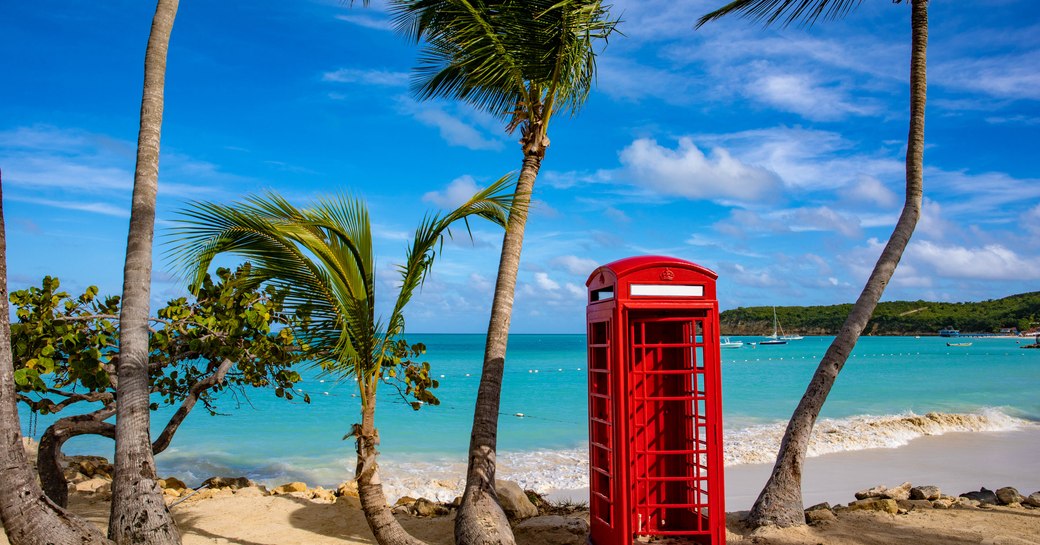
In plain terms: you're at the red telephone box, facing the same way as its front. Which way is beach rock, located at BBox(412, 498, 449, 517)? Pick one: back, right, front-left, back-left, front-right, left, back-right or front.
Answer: back-right

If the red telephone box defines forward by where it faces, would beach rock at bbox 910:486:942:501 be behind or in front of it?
behind

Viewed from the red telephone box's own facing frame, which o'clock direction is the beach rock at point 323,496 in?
The beach rock is roughly at 4 o'clock from the red telephone box.

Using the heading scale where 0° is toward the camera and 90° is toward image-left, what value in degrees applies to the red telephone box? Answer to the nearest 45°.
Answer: approximately 0°

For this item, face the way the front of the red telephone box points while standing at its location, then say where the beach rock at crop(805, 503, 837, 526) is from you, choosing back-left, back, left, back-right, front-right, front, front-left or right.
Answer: back-left

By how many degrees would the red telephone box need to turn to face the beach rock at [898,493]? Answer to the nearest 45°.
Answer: approximately 135° to its left

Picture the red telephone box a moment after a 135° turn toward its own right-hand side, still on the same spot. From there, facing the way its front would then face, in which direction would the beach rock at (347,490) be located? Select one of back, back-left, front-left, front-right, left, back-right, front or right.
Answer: front

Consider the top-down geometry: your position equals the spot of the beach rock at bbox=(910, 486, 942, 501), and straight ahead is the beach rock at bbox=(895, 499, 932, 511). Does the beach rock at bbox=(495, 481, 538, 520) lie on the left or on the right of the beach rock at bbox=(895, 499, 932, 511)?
right

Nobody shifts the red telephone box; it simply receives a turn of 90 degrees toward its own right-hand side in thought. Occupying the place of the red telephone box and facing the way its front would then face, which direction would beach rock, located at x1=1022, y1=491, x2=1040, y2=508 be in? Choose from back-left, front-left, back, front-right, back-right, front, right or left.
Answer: back-right

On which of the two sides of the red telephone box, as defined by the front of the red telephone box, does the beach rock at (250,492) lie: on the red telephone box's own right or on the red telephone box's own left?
on the red telephone box's own right

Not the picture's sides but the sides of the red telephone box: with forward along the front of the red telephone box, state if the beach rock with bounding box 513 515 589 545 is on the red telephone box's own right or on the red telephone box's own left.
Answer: on the red telephone box's own right

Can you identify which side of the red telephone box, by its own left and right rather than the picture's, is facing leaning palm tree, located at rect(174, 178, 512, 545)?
right

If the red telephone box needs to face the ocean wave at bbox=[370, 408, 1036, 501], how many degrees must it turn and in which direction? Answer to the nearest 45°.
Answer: approximately 180°
